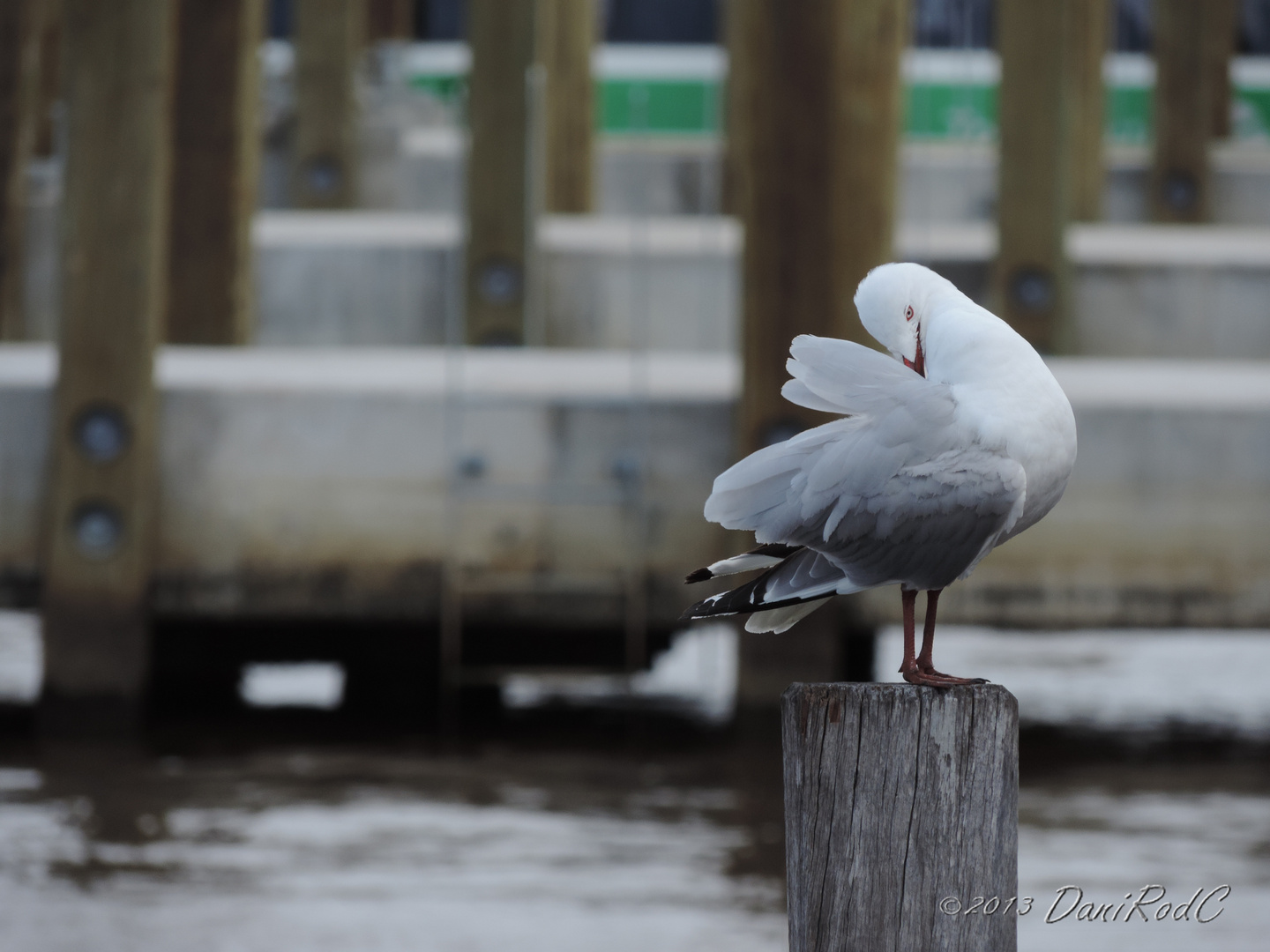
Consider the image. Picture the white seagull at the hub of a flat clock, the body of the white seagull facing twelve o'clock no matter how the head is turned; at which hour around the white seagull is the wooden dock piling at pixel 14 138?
The wooden dock piling is roughly at 8 o'clock from the white seagull.

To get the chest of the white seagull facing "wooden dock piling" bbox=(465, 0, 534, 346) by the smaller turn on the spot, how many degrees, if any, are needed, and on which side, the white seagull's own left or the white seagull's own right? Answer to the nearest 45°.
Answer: approximately 90° to the white seagull's own left

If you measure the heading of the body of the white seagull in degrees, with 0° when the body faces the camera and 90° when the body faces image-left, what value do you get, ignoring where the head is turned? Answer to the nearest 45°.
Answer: approximately 270°

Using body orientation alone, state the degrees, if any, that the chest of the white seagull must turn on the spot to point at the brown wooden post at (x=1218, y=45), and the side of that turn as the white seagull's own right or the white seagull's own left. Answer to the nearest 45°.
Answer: approximately 90° to the white seagull's own left

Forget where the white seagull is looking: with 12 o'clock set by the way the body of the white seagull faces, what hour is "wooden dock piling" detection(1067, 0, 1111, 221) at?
The wooden dock piling is roughly at 9 o'clock from the white seagull.

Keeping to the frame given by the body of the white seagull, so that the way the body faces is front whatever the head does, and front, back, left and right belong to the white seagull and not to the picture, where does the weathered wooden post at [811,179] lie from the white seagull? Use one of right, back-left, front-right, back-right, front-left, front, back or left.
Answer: left

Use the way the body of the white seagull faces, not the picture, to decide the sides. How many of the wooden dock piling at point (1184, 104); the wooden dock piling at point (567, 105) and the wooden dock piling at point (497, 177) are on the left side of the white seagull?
3

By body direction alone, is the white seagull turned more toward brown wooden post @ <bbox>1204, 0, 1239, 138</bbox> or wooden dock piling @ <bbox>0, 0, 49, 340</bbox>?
the brown wooden post

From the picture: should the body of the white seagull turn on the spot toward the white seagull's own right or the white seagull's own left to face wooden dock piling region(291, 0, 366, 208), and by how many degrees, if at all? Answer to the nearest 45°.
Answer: approximately 90° to the white seagull's own left

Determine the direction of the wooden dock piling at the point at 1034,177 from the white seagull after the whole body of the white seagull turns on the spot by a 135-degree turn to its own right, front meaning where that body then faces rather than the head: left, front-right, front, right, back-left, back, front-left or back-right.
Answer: back-right
